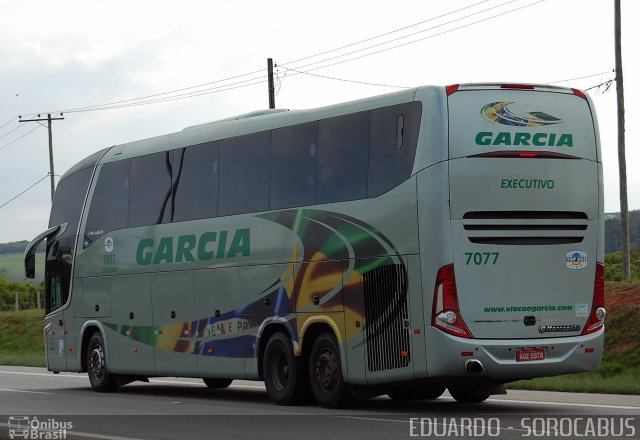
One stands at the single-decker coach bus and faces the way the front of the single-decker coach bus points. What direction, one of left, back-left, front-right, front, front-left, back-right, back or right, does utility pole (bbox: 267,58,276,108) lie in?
front-right

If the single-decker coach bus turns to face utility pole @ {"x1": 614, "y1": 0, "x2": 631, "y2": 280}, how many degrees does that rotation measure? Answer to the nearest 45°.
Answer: approximately 90° to its right

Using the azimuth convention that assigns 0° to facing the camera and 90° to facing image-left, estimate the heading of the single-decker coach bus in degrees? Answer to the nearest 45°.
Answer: approximately 135°

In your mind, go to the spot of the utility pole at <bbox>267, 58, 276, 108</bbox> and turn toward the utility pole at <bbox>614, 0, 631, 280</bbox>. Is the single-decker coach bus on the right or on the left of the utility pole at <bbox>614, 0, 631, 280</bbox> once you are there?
right
